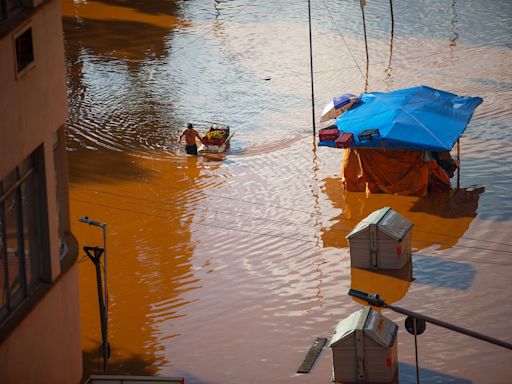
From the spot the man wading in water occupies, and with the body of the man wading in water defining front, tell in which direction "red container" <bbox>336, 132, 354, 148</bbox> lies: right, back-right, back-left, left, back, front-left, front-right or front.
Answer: back-right

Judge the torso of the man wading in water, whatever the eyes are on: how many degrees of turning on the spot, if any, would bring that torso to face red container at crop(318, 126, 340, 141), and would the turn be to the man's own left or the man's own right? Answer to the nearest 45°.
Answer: approximately 135° to the man's own right

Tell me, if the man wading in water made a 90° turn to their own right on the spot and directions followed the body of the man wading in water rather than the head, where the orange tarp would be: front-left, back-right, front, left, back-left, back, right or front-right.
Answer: front-right

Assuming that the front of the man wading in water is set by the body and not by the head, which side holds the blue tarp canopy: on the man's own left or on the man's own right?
on the man's own right
